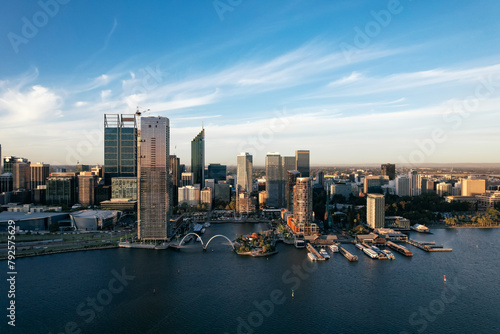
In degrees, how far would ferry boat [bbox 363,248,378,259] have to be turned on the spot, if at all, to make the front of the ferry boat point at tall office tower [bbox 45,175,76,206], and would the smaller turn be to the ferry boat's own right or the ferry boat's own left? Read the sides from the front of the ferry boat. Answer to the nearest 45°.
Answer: approximately 135° to the ferry boat's own right

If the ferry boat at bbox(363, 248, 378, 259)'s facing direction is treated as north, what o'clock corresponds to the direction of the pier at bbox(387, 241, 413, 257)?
The pier is roughly at 9 o'clock from the ferry boat.

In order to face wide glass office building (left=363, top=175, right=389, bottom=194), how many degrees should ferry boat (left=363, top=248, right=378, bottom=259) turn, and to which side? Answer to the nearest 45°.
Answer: approximately 135° to its left

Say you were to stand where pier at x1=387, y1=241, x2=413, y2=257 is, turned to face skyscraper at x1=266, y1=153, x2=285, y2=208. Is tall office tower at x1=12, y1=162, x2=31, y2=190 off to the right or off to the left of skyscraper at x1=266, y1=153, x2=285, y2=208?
left

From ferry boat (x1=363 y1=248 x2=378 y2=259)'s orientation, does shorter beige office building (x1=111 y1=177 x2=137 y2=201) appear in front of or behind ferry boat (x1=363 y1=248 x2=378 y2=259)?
behind

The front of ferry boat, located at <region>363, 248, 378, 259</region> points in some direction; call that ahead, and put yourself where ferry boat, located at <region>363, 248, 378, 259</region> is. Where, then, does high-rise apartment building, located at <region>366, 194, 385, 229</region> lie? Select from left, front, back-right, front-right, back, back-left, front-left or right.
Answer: back-left

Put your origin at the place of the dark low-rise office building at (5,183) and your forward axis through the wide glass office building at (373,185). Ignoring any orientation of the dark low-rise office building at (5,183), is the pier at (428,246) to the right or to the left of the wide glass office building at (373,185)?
right

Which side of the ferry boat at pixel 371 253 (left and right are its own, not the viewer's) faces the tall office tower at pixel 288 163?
back

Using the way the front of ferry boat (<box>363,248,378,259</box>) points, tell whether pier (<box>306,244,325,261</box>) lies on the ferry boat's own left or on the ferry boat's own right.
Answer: on the ferry boat's own right

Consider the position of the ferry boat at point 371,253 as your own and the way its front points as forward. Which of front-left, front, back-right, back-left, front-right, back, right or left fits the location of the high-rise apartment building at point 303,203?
back

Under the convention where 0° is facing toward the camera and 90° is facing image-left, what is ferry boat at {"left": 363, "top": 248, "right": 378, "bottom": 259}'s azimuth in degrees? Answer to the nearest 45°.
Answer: approximately 315°

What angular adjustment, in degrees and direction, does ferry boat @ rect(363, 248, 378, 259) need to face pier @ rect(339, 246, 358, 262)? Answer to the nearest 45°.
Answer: approximately 90° to its right
